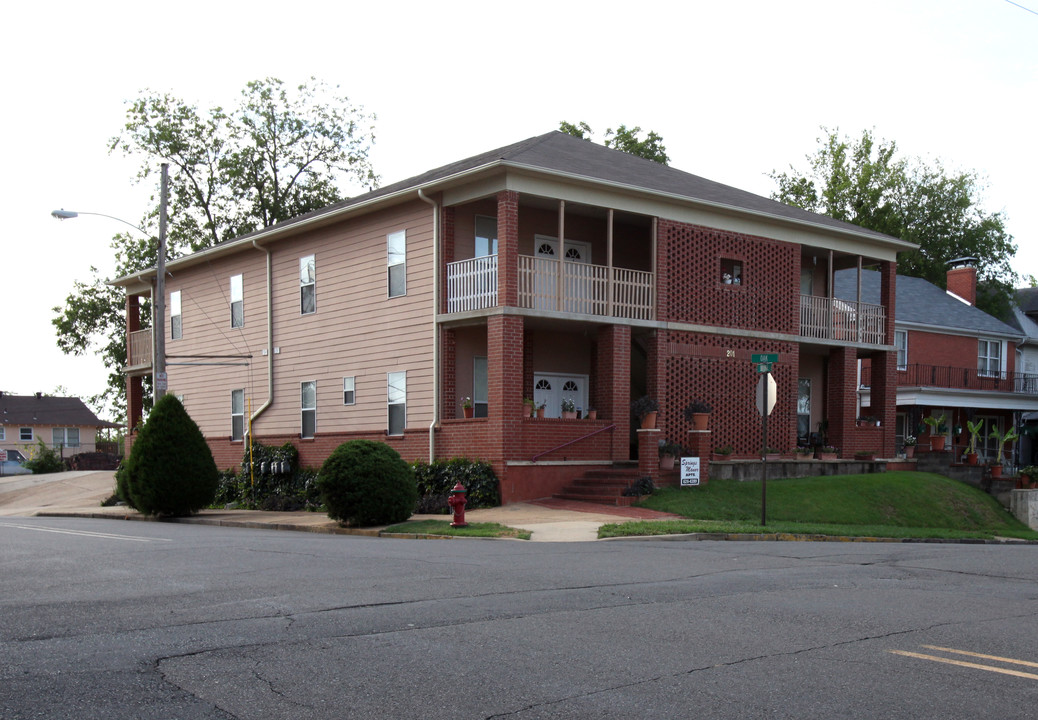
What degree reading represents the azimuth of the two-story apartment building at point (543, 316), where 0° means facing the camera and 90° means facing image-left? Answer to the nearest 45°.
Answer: approximately 315°

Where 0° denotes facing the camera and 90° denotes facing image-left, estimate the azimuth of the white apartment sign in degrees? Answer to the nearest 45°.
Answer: approximately 0°

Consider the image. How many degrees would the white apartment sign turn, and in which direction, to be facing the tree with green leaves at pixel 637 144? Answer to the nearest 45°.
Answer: approximately 180°

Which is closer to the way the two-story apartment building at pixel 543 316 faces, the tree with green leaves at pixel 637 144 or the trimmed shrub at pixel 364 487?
the trimmed shrub

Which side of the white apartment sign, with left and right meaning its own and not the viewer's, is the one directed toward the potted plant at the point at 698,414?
back

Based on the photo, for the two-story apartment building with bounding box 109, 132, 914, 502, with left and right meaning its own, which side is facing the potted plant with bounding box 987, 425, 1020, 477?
left

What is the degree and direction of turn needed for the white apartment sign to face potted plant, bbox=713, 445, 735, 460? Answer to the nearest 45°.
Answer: approximately 180°
